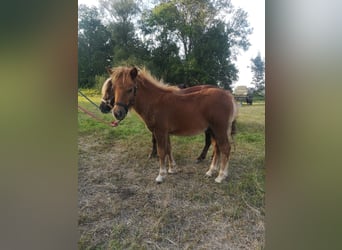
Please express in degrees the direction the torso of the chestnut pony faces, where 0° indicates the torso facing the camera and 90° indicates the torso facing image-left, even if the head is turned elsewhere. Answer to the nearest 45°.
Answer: approximately 90°
